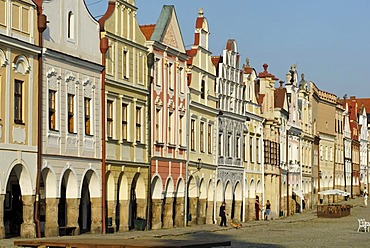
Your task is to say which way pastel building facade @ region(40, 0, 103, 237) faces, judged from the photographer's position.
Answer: facing the viewer and to the right of the viewer

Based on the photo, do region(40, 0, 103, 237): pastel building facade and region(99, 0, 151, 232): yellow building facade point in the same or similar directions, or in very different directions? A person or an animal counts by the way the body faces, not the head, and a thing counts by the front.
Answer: same or similar directions

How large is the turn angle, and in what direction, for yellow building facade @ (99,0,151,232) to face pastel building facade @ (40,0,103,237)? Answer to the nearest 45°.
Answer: approximately 45° to its right

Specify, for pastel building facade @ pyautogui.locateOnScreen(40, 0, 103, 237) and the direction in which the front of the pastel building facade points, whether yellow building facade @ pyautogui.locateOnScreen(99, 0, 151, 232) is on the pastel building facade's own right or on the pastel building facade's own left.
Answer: on the pastel building facade's own left

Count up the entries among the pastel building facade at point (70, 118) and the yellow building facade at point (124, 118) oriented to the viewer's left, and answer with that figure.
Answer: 0
